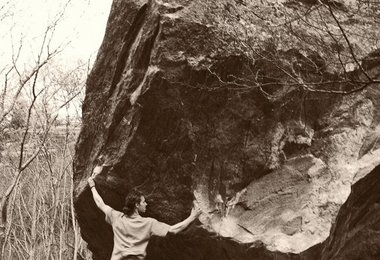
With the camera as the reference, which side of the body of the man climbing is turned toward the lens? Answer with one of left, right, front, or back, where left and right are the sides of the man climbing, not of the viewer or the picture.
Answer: back
